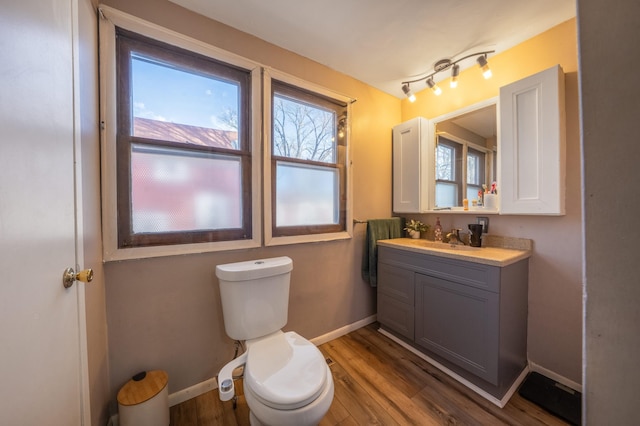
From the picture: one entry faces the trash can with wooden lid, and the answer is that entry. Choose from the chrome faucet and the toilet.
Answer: the chrome faucet

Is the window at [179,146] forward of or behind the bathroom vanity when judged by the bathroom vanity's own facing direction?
forward

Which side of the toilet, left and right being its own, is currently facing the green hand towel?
left

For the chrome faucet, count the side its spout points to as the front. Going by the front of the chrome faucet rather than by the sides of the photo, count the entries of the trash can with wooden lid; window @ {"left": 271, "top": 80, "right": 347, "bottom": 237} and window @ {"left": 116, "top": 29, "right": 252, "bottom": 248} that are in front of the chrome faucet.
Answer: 3

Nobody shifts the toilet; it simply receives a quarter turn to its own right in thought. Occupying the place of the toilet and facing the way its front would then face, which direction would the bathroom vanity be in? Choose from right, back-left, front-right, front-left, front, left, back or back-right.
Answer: back-left

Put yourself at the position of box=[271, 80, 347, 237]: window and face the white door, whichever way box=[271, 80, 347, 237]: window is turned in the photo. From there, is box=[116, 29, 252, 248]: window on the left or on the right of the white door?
right

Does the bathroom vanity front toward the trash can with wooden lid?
yes

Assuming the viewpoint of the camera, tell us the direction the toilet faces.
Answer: facing the viewer and to the right of the viewer

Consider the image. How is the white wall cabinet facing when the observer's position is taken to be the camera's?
facing the viewer and to the left of the viewer
